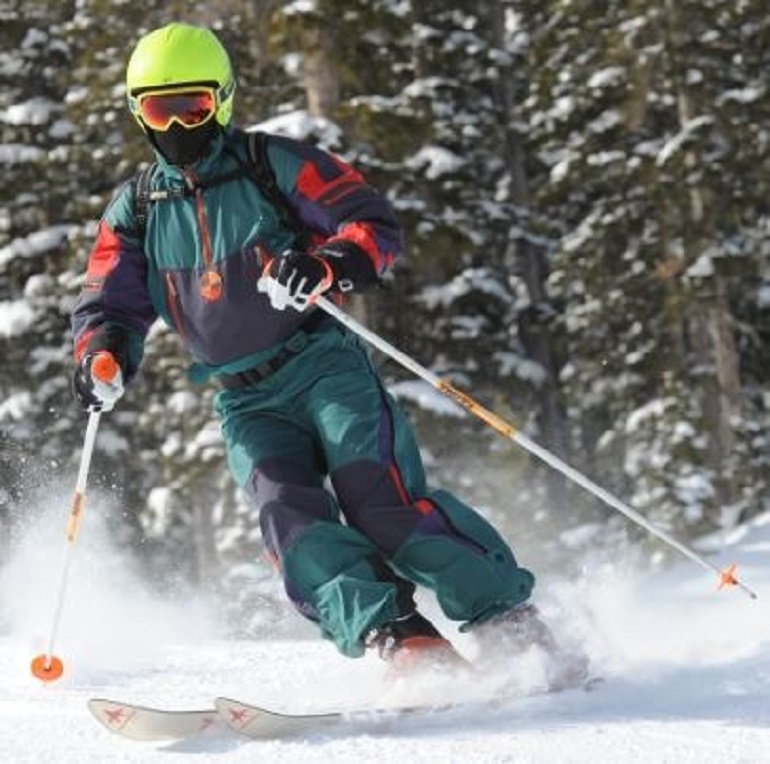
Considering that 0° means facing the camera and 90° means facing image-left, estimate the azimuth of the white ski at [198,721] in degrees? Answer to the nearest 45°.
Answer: approximately 45°

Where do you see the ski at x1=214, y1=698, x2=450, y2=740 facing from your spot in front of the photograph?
facing the viewer and to the left of the viewer

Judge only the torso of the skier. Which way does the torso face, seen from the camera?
toward the camera

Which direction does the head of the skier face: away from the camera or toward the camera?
toward the camera
